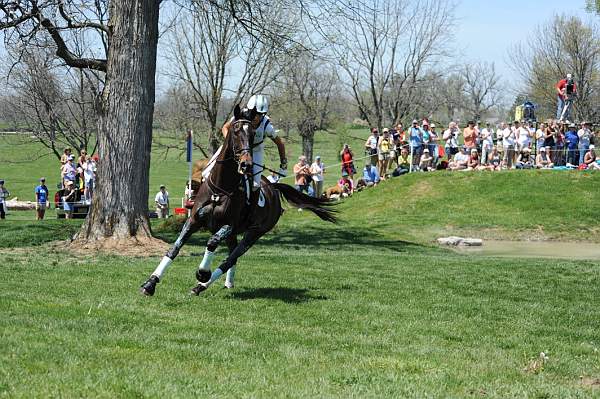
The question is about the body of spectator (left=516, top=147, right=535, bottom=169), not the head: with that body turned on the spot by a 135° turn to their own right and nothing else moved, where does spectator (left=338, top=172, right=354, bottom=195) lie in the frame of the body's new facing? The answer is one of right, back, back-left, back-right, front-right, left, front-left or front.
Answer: front-left

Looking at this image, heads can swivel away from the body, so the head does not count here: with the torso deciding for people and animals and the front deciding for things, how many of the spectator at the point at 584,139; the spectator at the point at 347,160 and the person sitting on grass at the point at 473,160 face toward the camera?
3

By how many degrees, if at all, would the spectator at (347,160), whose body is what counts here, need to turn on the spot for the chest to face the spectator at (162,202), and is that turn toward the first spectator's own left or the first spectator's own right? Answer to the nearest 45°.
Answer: approximately 90° to the first spectator's own right

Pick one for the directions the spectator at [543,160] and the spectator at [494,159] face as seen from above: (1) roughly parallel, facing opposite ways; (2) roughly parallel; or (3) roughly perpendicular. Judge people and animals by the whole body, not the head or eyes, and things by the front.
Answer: roughly parallel

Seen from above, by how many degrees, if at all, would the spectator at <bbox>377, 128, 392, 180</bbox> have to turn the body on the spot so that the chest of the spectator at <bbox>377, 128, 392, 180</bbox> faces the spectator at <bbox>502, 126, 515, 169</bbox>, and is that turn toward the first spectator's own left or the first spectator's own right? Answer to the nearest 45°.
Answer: approximately 90° to the first spectator's own left

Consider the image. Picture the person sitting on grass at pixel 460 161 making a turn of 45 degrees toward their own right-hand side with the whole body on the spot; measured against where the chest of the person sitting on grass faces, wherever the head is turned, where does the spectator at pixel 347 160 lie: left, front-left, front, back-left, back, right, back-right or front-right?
front

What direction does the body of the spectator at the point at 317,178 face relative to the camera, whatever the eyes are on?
toward the camera

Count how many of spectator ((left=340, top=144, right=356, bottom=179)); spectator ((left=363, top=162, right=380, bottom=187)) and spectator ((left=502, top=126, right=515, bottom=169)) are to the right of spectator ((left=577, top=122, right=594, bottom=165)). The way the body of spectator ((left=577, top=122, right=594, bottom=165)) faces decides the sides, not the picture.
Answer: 3

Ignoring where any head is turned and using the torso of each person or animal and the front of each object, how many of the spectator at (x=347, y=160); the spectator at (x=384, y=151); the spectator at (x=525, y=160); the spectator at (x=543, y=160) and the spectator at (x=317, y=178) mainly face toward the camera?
5

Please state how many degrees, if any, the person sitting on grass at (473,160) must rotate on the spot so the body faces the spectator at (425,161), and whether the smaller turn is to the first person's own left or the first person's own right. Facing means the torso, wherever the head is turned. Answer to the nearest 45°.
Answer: approximately 90° to the first person's own right

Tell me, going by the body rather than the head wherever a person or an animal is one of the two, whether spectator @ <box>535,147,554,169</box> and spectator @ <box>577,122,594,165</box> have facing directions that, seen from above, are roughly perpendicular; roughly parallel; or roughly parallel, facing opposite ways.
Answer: roughly parallel

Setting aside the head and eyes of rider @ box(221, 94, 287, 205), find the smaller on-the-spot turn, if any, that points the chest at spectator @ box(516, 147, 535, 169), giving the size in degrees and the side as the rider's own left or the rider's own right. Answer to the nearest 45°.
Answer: approximately 180°

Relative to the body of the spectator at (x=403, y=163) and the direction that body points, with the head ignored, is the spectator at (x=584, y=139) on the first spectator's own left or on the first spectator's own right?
on the first spectator's own left

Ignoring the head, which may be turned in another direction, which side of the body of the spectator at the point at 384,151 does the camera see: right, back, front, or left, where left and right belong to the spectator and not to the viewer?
front
